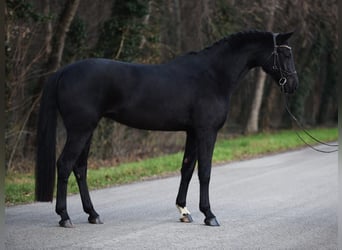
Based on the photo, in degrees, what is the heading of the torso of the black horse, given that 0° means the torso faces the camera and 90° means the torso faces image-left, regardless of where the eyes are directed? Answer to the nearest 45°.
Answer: approximately 270°

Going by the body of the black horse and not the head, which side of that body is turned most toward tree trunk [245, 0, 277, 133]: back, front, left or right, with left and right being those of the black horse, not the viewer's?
left

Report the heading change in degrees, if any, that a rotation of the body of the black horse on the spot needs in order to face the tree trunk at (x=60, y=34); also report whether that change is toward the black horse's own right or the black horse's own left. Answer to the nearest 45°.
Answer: approximately 90° to the black horse's own left
